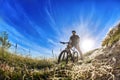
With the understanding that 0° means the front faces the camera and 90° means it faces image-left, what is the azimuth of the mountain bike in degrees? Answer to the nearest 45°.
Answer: approximately 45°
